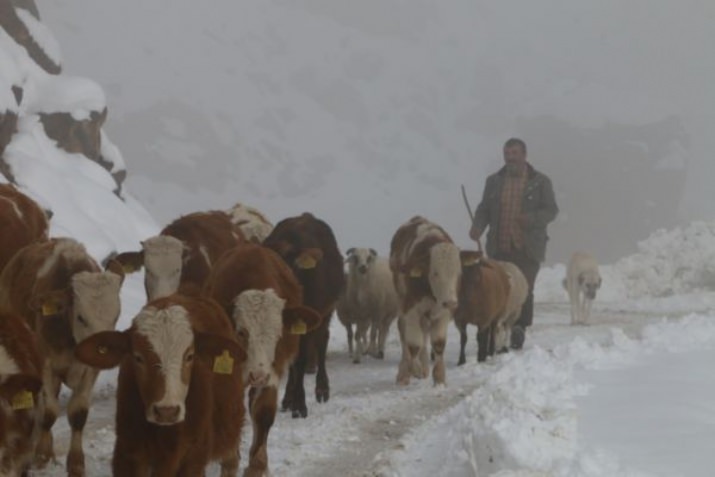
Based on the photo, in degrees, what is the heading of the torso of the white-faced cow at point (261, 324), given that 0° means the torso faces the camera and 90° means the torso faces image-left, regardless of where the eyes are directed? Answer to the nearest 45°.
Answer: approximately 0°

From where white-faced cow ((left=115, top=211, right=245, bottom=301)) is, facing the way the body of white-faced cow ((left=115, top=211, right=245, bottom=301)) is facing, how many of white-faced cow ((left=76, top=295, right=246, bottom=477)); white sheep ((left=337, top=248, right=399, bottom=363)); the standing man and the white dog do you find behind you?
3

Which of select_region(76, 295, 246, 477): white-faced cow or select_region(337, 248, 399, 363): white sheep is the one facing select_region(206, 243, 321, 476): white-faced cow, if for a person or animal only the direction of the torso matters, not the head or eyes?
the white sheep

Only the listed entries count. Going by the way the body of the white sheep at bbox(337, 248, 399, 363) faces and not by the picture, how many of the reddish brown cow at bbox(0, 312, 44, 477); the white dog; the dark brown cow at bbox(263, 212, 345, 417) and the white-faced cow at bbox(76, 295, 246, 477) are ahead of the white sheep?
3

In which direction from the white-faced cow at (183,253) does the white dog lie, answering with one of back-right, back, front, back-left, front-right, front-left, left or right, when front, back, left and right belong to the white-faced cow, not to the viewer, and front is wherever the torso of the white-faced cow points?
back

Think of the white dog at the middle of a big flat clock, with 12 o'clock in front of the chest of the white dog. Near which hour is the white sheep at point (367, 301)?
The white sheep is roughly at 1 o'clock from the white dog.
